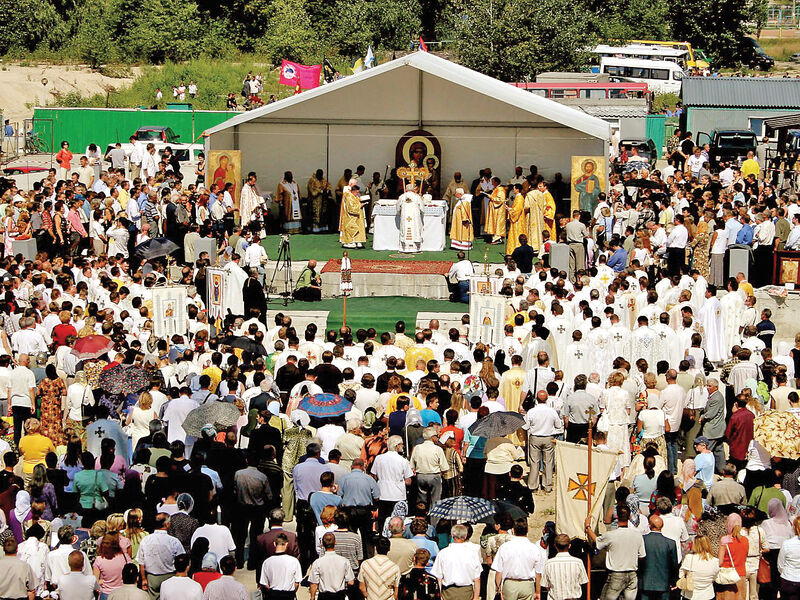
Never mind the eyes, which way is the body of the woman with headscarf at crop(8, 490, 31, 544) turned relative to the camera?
away from the camera

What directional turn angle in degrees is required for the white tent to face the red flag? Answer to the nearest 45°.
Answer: approximately 180°

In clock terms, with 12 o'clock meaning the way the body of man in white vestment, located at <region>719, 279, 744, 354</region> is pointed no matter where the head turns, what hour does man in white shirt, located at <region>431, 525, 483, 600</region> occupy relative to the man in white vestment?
The man in white shirt is roughly at 8 o'clock from the man in white vestment.

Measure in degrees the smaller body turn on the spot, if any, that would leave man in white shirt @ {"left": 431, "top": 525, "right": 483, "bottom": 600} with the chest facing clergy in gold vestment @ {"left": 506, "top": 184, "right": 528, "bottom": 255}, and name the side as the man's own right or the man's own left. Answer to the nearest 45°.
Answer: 0° — they already face them

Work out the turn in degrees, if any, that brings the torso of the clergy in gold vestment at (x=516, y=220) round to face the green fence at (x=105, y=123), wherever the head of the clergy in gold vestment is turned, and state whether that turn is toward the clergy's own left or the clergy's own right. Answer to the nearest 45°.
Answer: approximately 45° to the clergy's own right

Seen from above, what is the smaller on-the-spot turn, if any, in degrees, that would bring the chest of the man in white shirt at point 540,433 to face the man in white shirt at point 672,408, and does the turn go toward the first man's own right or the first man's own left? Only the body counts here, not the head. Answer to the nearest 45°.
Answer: approximately 45° to the first man's own right

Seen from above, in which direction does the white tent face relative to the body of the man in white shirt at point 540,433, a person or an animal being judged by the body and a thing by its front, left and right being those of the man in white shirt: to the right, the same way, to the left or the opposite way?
the opposite way

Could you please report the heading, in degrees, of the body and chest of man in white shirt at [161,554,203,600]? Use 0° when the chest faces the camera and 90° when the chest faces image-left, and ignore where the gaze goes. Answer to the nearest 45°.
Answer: approximately 180°

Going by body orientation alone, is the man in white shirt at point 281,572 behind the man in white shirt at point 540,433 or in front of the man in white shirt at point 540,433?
behind

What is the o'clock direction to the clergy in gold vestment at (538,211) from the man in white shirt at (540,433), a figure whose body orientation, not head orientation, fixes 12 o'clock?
The clergy in gold vestment is roughly at 12 o'clock from the man in white shirt.

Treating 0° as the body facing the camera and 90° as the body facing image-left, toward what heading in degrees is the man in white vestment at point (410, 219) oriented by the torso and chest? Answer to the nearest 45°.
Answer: approximately 180°

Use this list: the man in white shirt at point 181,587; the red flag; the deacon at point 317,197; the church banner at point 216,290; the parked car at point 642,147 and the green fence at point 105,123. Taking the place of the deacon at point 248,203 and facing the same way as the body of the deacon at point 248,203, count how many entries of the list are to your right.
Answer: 2

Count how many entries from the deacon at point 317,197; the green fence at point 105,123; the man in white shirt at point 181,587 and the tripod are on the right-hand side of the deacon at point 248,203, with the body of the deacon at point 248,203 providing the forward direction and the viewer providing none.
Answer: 2

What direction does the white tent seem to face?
toward the camera

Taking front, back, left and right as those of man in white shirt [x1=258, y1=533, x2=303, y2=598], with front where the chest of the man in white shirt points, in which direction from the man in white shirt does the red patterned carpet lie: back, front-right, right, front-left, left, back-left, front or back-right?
front

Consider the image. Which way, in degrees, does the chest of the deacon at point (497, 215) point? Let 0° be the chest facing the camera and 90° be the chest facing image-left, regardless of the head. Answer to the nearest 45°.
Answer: approximately 90°

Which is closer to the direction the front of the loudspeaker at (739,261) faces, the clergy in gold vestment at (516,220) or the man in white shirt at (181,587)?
the man in white shirt

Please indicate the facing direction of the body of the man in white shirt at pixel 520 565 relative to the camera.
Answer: away from the camera

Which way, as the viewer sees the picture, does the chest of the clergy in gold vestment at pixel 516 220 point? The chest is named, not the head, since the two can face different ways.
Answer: to the viewer's left

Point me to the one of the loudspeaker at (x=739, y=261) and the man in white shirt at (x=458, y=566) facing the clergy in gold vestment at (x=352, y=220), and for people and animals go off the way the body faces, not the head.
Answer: the man in white shirt

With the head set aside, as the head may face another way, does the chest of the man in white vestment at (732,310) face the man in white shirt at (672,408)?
no
